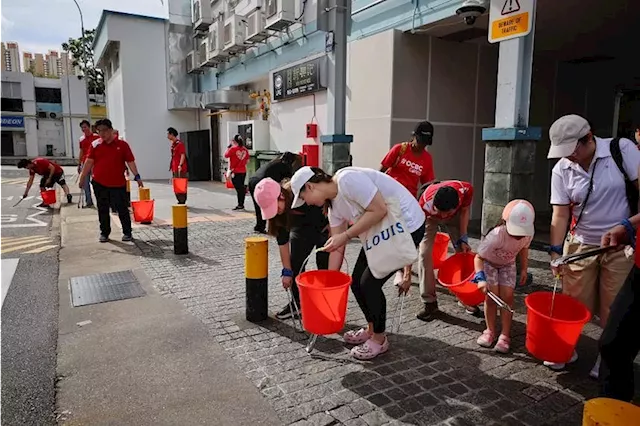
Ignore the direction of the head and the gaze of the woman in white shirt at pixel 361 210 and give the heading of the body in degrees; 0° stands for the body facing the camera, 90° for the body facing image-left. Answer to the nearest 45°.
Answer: approximately 90°

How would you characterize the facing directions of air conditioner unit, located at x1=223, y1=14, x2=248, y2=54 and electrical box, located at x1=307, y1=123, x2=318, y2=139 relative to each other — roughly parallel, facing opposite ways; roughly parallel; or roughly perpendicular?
roughly parallel

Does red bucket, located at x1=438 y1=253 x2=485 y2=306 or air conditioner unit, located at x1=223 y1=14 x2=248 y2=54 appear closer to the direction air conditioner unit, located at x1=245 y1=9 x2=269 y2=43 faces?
the red bucket

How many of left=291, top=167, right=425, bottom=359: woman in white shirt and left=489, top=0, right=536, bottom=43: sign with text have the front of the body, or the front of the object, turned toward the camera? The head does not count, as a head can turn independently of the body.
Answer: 1

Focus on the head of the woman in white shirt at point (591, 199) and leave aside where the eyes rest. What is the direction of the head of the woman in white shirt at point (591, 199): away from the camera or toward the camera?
toward the camera

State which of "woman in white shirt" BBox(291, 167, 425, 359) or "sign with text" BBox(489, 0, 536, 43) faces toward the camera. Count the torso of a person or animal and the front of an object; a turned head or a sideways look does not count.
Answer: the sign with text

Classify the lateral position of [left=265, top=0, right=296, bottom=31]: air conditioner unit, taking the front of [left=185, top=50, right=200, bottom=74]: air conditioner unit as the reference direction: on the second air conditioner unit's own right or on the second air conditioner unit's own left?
on the second air conditioner unit's own left

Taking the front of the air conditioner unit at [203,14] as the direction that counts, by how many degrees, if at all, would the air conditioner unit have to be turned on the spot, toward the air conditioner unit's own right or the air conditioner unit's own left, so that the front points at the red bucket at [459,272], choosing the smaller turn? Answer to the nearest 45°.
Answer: approximately 45° to the air conditioner unit's own left

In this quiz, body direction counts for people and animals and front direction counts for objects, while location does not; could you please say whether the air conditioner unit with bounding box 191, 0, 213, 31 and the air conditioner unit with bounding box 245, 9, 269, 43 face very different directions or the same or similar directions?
same or similar directions

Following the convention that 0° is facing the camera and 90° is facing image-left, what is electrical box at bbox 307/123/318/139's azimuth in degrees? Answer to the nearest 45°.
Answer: approximately 45°

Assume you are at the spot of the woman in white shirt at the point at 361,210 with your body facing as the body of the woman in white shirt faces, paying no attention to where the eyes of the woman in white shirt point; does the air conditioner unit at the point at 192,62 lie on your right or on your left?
on your right

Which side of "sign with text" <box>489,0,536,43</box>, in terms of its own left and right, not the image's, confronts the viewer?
front

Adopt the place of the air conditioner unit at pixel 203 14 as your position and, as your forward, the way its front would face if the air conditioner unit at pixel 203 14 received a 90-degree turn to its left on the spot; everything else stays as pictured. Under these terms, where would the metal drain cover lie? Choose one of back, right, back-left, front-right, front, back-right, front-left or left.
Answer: front-right

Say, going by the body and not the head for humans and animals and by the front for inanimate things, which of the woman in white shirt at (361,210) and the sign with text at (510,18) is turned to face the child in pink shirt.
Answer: the sign with text

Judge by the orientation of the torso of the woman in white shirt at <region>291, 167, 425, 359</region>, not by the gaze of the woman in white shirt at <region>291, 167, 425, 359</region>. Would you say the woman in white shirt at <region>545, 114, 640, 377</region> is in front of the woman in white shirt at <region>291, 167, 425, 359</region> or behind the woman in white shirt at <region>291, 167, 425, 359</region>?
behind

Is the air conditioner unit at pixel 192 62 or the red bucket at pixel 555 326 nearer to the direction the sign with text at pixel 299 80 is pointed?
the red bucket

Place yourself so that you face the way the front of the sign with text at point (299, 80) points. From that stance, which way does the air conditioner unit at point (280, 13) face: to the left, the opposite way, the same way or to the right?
the same way

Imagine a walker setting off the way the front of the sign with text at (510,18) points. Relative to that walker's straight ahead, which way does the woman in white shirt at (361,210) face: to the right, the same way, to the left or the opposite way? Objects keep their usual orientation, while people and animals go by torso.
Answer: to the right

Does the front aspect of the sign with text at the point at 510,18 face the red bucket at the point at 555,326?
yes

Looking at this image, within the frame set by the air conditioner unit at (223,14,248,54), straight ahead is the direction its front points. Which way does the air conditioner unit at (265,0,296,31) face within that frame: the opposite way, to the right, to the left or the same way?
the same way
